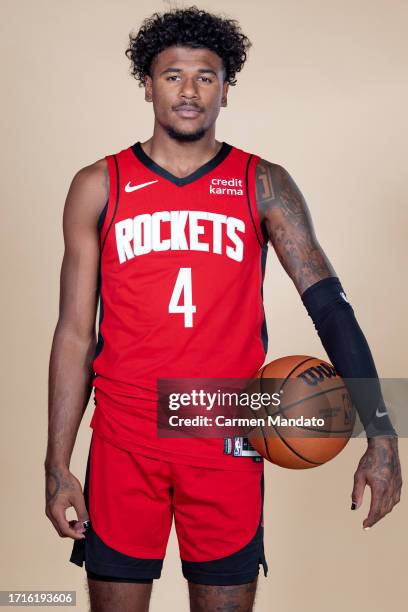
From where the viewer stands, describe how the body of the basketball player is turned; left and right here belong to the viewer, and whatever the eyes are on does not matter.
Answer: facing the viewer

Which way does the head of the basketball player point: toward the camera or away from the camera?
toward the camera
